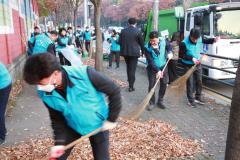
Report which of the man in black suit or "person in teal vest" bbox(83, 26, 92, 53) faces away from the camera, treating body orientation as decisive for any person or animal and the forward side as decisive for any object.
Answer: the man in black suit

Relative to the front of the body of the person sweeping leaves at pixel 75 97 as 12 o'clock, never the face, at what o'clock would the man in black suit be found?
The man in black suit is roughly at 5 o'clock from the person sweeping leaves.

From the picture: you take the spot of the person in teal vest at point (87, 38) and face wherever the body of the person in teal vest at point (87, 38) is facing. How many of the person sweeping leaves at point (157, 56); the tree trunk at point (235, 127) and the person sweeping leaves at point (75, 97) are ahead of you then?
3

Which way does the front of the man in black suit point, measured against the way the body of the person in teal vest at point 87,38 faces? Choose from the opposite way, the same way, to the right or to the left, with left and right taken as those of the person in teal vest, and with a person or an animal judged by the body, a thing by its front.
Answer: the opposite way

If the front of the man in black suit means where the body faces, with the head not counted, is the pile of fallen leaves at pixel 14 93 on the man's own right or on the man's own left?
on the man's own left

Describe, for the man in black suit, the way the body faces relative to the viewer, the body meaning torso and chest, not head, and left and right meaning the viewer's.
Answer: facing away from the viewer

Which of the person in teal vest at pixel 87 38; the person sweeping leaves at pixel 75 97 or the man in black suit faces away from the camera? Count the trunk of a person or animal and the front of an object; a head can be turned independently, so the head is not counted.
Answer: the man in black suit

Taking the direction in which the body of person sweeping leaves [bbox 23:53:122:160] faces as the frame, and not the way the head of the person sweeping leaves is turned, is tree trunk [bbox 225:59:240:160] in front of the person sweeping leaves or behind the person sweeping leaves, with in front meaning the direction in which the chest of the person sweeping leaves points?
behind

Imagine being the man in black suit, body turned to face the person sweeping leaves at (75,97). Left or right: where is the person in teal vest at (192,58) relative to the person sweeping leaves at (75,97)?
left
